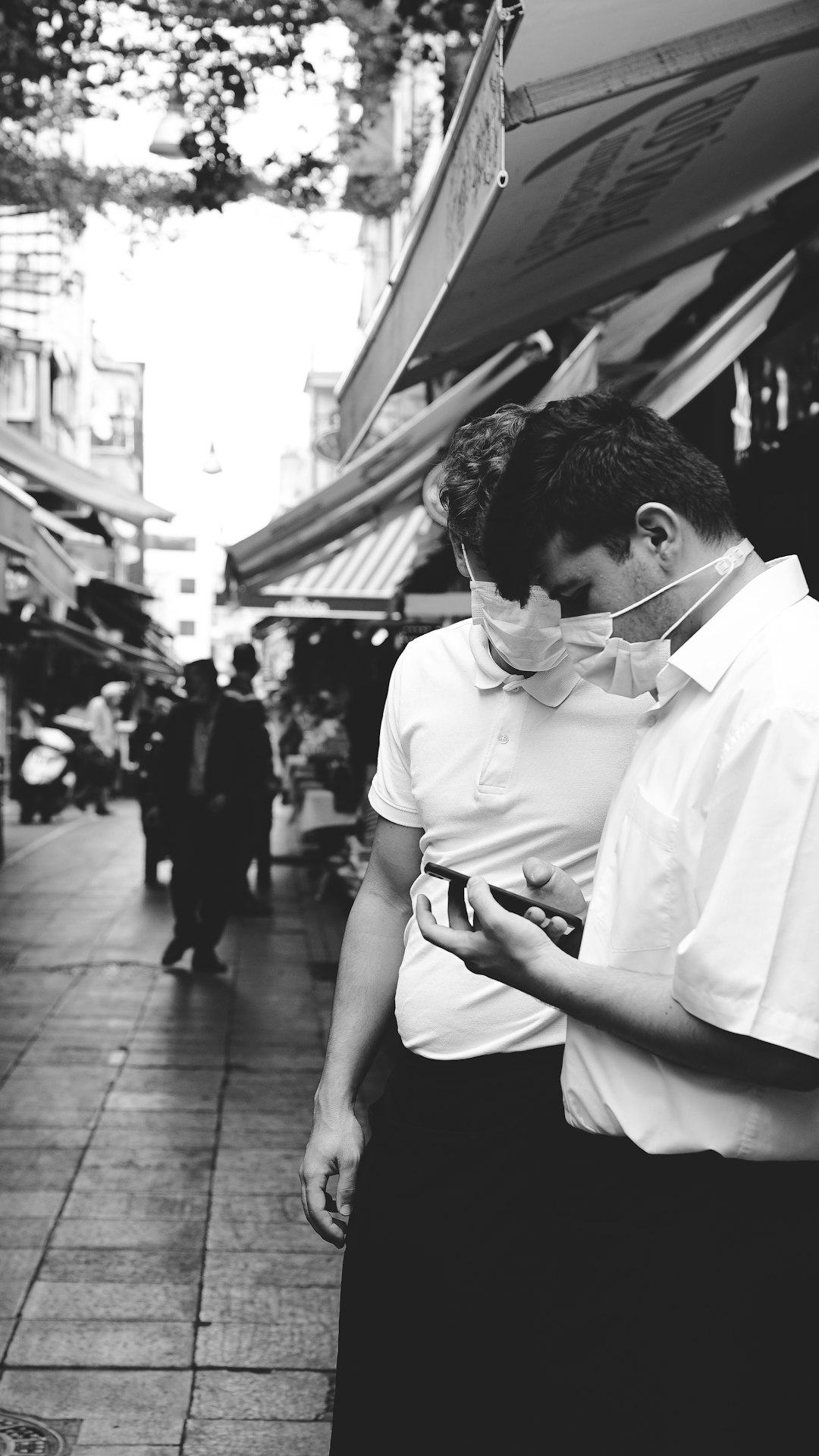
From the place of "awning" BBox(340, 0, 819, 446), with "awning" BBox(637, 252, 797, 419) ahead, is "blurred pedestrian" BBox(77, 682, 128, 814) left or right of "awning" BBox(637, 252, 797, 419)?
left

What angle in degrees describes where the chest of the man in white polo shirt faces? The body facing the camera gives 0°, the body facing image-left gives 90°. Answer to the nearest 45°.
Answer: approximately 0°

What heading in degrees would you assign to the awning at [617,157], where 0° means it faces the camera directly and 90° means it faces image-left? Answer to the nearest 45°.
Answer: approximately 90°
